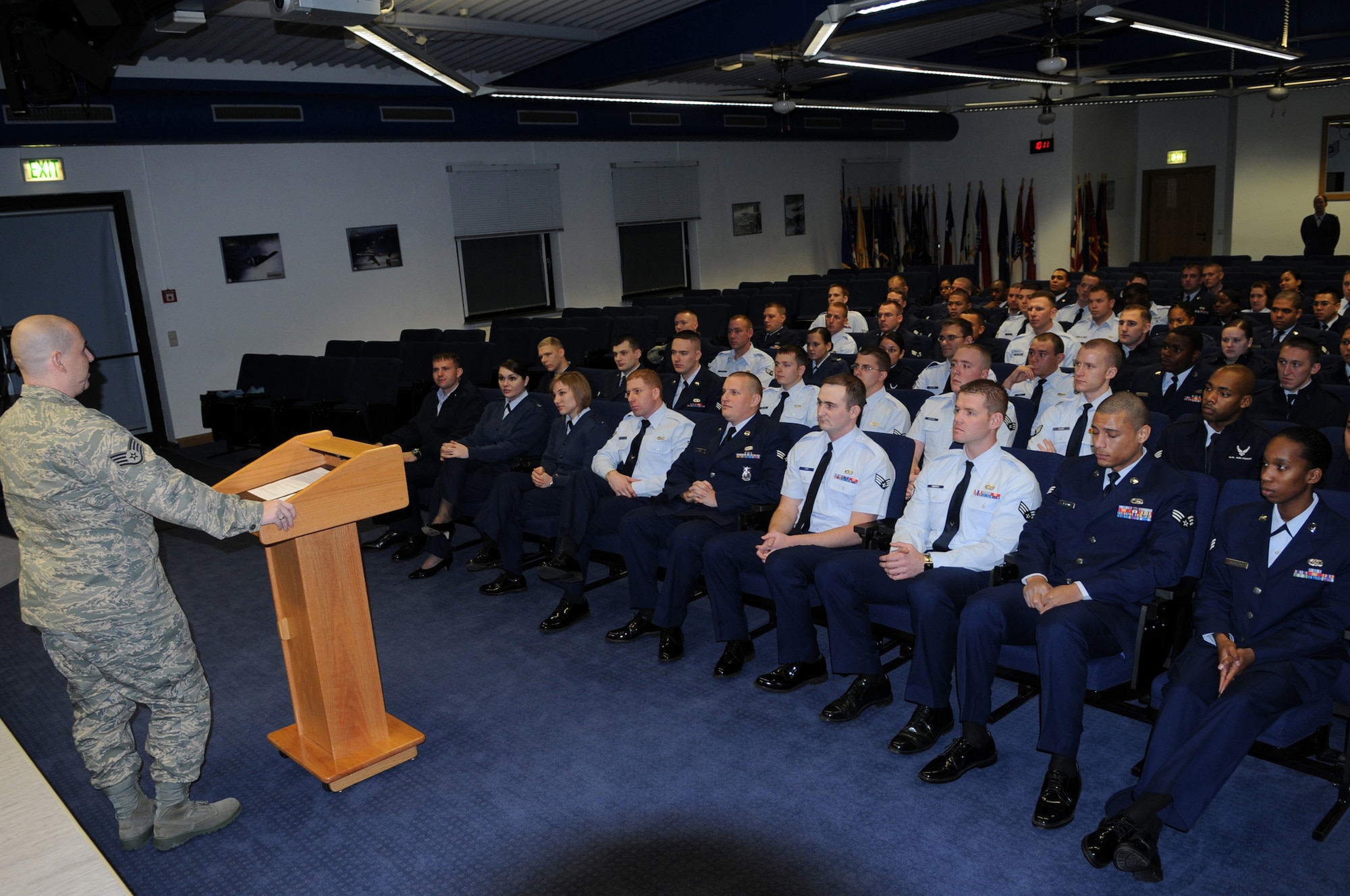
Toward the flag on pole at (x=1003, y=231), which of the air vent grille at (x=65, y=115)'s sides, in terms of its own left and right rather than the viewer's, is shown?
left

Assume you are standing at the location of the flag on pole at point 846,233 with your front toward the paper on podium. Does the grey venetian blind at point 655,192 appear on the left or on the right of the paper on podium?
right

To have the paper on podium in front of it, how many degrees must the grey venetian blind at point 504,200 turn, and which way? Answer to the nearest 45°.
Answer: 0° — it already faces it

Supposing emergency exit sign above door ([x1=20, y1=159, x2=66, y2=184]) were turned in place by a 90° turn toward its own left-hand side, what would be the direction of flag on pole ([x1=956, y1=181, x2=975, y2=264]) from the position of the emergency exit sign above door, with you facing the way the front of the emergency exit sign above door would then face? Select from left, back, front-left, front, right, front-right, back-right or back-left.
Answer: front

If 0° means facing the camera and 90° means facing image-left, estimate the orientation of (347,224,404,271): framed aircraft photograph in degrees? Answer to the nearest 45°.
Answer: approximately 0°

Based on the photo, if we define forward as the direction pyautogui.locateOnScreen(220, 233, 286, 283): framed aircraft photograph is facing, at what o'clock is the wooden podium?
The wooden podium is roughly at 12 o'clock from the framed aircraft photograph.

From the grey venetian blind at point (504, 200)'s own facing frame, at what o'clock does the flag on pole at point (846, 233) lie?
The flag on pole is roughly at 8 o'clock from the grey venetian blind.

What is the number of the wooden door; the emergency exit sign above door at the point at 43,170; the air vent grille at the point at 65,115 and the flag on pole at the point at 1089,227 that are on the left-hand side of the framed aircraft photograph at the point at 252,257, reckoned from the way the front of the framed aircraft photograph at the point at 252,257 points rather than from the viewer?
2

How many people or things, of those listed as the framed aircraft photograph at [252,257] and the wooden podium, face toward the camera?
1

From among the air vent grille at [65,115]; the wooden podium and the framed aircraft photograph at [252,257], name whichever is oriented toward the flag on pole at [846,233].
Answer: the wooden podium

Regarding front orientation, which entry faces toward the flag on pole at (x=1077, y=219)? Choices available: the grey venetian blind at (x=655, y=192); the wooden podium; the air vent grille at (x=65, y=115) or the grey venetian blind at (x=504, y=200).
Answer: the wooden podium

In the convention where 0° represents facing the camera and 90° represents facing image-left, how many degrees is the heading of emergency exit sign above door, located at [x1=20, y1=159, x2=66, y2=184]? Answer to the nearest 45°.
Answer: approximately 0°

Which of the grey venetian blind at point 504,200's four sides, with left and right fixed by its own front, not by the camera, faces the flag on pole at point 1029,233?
left

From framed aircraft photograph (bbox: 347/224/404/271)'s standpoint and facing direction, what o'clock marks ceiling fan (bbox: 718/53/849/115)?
The ceiling fan is roughly at 10 o'clock from the framed aircraft photograph.
